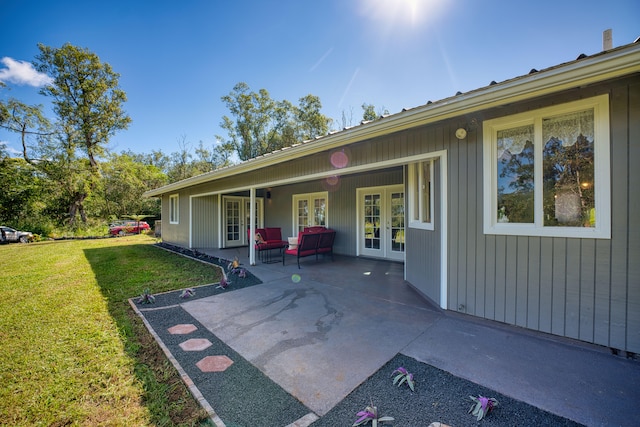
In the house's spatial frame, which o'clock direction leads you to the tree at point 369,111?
The tree is roughly at 4 o'clock from the house.

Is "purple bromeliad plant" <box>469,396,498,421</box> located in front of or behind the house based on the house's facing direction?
in front

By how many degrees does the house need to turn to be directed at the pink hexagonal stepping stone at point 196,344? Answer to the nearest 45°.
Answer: approximately 45° to its right

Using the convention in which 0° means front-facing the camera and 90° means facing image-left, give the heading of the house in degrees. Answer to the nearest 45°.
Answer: approximately 45°

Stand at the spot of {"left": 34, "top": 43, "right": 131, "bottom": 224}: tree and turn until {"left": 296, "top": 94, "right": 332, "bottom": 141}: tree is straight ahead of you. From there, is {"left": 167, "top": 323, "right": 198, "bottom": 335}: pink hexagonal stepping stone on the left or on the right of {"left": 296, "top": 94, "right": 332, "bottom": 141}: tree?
right
